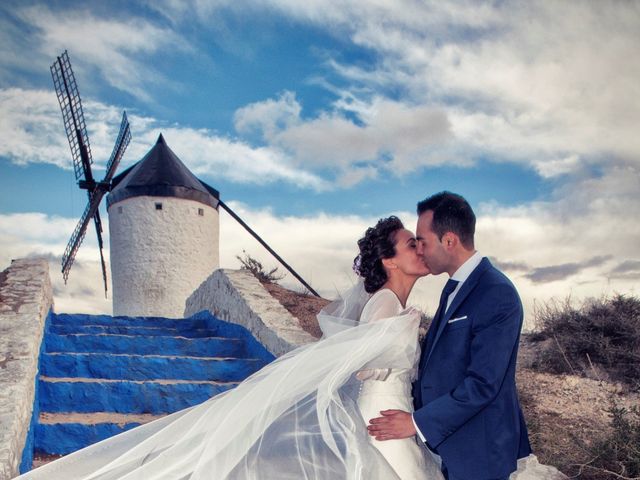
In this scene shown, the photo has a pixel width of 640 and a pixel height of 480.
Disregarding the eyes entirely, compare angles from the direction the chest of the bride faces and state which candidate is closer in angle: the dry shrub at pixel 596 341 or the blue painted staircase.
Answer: the dry shrub

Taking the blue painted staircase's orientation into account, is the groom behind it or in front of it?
in front

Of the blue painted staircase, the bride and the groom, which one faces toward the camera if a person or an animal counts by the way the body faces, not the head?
the blue painted staircase

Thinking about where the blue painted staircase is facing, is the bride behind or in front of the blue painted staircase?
in front

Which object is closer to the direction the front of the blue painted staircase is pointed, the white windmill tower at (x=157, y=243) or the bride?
the bride

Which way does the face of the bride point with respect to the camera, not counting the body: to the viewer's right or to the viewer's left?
to the viewer's right

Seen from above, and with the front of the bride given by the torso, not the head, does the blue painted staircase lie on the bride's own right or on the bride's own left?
on the bride's own left

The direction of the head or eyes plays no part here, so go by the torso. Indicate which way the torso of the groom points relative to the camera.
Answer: to the viewer's left

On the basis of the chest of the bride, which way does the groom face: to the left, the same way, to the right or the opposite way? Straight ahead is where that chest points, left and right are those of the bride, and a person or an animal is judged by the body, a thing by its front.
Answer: the opposite way

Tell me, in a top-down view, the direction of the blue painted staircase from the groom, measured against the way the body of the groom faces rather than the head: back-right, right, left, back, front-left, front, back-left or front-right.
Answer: front-right

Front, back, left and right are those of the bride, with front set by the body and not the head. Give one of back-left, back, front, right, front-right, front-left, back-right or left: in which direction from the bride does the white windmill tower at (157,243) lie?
left

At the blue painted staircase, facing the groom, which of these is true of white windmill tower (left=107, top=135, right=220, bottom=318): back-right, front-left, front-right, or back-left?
back-left

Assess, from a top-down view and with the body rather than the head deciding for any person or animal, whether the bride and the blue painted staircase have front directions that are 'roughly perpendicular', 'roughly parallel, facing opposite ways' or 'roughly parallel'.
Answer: roughly perpendicular

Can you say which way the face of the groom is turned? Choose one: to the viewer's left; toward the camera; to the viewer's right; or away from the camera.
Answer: to the viewer's left

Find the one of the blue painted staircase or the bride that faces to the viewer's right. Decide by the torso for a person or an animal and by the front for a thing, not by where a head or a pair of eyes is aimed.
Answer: the bride

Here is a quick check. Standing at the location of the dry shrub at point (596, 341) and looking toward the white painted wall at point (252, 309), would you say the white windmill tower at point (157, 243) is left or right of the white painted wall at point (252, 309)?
right

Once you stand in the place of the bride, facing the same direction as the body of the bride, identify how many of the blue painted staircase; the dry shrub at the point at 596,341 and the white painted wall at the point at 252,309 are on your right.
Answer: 0

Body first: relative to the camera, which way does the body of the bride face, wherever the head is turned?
to the viewer's right

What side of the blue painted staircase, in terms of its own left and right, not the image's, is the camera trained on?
front
